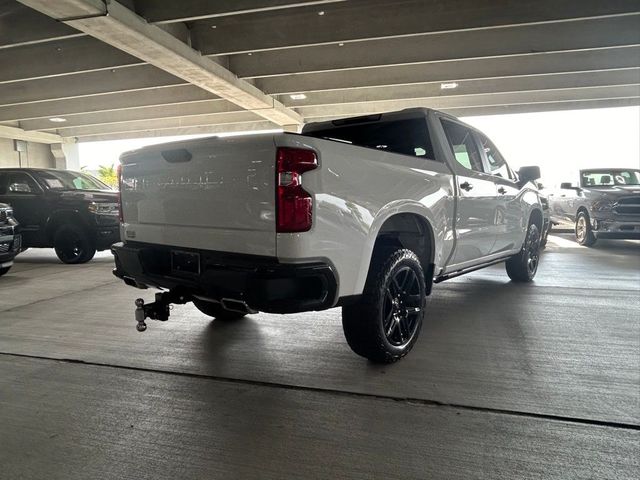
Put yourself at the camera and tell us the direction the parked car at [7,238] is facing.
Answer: facing the viewer and to the right of the viewer

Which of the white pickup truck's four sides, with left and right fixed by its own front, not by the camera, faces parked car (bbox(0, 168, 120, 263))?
left

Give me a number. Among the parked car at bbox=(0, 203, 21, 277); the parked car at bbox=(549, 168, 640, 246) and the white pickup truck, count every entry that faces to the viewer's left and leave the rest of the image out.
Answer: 0

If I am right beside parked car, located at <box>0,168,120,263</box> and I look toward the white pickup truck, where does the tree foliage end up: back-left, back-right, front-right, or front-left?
back-left

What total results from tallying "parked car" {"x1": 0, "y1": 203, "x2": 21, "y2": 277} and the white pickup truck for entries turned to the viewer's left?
0

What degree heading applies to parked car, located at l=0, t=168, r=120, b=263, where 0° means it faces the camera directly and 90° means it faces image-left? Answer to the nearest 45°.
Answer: approximately 315°

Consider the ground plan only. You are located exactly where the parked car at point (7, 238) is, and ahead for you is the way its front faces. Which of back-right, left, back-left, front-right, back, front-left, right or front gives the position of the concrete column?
back-left

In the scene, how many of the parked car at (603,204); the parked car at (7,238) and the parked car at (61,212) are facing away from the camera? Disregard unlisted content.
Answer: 0

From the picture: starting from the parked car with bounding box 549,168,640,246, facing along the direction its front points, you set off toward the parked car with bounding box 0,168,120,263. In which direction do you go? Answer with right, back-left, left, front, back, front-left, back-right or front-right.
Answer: right

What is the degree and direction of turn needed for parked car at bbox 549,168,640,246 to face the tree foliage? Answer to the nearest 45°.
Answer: approximately 135° to its right

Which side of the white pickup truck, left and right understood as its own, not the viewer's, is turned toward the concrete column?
left

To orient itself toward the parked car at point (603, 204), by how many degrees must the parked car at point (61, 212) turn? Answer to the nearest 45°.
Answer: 0° — it already faces it

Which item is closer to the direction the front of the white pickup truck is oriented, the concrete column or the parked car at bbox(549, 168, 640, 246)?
the parked car

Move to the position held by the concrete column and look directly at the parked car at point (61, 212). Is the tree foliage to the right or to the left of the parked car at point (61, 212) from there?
left

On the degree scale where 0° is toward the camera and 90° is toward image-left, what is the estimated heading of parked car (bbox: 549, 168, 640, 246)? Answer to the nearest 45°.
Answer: approximately 315°

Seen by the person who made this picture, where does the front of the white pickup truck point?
facing away from the viewer and to the right of the viewer
